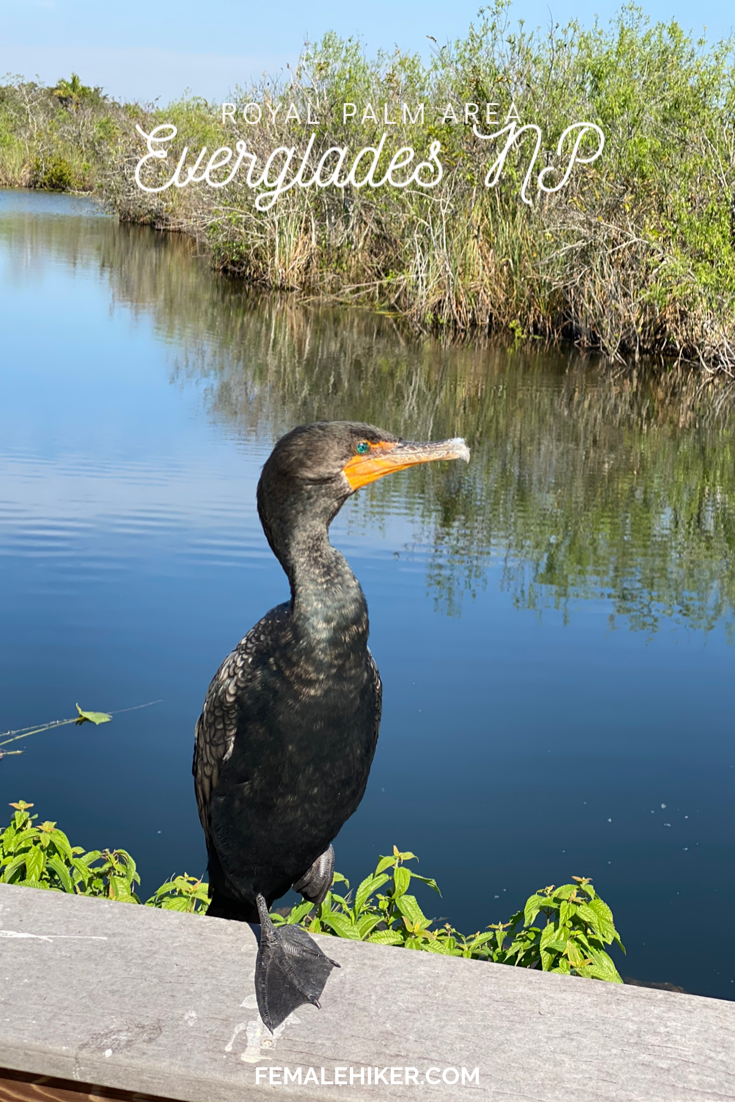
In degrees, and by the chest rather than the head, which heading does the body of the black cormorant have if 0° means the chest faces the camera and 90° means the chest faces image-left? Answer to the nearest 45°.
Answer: approximately 315°

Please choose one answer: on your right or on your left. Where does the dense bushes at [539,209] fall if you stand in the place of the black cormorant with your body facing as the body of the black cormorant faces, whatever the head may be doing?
on your left
